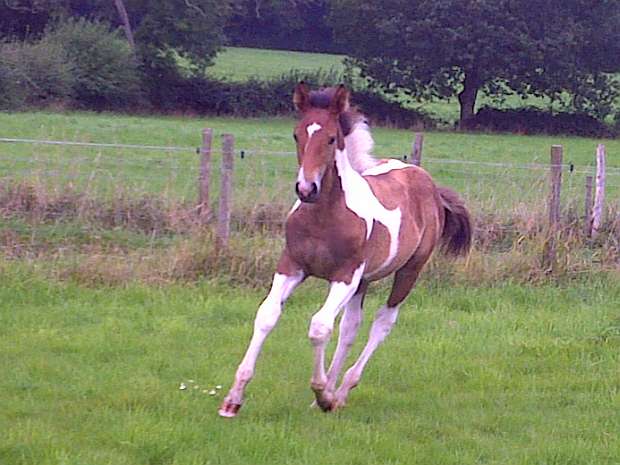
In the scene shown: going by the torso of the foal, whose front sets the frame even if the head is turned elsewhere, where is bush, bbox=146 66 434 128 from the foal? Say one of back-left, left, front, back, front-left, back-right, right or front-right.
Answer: back-right

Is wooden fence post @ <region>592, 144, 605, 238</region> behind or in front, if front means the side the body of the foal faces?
behind

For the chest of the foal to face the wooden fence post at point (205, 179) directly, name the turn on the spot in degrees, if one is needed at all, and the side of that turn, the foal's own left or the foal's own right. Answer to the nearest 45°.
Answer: approximately 135° to the foal's own right

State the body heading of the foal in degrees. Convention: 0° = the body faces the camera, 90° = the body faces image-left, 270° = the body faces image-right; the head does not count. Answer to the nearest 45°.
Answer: approximately 45°

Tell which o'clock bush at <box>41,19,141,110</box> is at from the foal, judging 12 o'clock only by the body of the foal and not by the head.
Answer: The bush is roughly at 4 o'clock from the foal.

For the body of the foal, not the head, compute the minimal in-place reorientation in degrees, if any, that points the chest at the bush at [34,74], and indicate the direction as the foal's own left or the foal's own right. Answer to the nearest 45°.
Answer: approximately 135° to the foal's own right

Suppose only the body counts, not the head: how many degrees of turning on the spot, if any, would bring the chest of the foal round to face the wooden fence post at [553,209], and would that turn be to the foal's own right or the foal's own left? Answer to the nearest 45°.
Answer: approximately 180°

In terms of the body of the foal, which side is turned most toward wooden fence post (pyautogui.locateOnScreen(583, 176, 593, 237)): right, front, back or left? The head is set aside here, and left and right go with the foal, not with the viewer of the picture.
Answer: back
